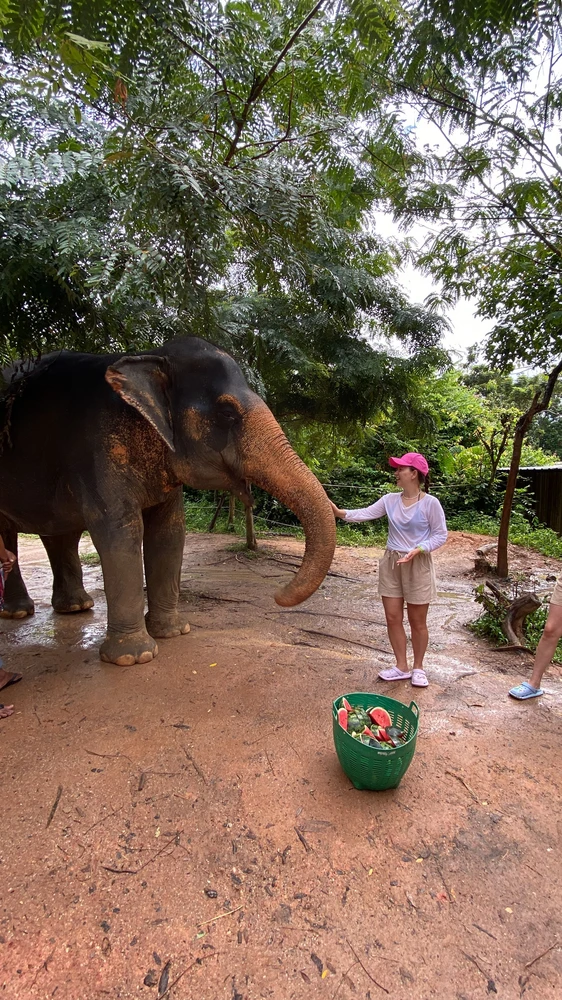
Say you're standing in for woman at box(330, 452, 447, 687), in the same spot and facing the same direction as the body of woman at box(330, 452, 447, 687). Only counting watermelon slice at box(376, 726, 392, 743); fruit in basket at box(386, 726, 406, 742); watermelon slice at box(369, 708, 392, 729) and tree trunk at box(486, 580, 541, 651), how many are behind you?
1

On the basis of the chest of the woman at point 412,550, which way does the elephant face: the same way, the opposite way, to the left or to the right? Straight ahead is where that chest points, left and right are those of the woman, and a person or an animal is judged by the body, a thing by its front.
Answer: to the left

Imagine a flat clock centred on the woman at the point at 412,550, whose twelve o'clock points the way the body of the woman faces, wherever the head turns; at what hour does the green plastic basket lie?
The green plastic basket is roughly at 11 o'clock from the woman.

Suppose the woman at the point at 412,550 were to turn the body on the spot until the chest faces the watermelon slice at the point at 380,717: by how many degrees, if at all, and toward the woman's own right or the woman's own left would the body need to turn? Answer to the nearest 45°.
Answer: approximately 45° to the woman's own left

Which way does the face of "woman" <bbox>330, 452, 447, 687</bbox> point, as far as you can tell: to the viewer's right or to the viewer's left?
to the viewer's left

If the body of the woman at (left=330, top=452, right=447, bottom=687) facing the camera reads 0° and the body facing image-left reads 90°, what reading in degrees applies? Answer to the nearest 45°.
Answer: approximately 45°

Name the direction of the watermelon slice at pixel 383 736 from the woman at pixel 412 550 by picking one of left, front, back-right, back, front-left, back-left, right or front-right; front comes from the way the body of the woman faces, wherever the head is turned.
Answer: front-left

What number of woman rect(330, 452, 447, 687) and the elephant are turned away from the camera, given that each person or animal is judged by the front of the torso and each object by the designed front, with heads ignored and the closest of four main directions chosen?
0

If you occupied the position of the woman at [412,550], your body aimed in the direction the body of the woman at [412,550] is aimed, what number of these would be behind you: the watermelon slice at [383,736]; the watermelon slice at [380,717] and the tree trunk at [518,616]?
1

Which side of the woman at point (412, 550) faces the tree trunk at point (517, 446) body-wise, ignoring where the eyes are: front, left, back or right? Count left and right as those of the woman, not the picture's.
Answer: back

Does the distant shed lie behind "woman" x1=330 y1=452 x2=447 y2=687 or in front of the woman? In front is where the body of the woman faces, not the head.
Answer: behind

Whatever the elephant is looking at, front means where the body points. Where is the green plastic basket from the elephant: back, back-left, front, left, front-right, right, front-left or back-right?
front

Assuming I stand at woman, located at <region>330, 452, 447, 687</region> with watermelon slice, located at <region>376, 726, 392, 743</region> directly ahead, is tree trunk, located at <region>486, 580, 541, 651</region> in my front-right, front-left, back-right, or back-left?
back-left

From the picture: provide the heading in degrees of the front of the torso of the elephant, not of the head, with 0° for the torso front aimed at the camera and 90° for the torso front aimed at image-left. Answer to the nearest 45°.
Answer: approximately 315°

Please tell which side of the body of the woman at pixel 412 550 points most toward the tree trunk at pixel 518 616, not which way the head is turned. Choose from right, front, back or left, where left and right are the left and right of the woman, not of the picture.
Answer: back

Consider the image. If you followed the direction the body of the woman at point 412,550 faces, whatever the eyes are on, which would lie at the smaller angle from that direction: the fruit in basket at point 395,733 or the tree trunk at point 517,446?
the fruit in basket
